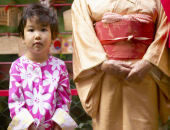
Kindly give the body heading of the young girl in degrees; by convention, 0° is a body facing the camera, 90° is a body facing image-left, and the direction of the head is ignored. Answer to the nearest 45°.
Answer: approximately 0°

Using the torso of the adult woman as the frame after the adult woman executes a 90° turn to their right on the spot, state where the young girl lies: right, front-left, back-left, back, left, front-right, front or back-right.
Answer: front
